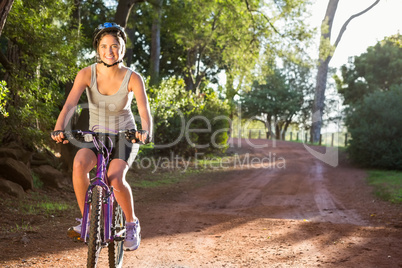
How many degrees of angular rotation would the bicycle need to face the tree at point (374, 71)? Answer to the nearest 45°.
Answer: approximately 135° to its left

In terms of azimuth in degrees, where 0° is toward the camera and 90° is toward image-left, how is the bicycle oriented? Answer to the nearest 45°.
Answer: approximately 0°

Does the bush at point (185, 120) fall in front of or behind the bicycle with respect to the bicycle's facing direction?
behind

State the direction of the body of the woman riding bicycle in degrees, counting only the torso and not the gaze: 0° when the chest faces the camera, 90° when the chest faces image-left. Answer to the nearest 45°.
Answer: approximately 0°

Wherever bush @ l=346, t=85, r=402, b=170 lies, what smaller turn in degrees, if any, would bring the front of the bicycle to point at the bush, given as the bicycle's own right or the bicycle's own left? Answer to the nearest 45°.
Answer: approximately 135° to the bicycle's own left
